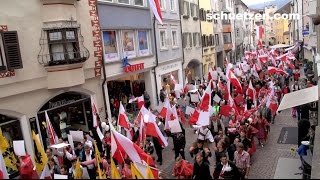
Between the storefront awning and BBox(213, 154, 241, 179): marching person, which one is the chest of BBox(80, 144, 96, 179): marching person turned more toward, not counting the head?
the marching person

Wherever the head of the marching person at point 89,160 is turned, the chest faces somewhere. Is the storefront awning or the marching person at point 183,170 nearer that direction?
the marching person

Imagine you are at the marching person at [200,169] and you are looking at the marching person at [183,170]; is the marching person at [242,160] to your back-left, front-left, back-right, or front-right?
back-right

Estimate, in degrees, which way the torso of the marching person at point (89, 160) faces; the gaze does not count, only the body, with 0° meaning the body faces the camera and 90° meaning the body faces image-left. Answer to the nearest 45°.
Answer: approximately 0°

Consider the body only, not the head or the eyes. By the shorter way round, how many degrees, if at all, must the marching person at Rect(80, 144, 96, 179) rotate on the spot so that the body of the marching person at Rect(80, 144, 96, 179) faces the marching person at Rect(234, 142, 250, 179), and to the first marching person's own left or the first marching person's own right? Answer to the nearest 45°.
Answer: approximately 45° to the first marching person's own left

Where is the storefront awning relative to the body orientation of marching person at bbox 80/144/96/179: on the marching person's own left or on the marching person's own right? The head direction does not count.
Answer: on the marching person's own left

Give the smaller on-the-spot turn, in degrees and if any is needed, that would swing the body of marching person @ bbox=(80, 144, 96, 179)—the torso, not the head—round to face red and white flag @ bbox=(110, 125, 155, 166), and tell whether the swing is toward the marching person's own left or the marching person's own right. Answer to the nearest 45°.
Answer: approximately 45° to the marching person's own left
